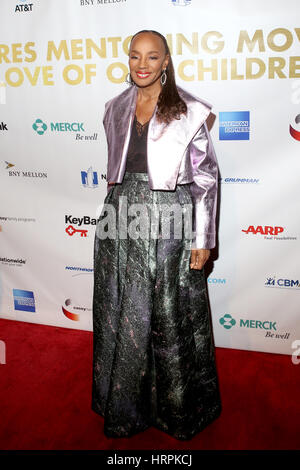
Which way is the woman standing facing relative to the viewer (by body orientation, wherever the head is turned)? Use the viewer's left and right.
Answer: facing the viewer and to the left of the viewer
